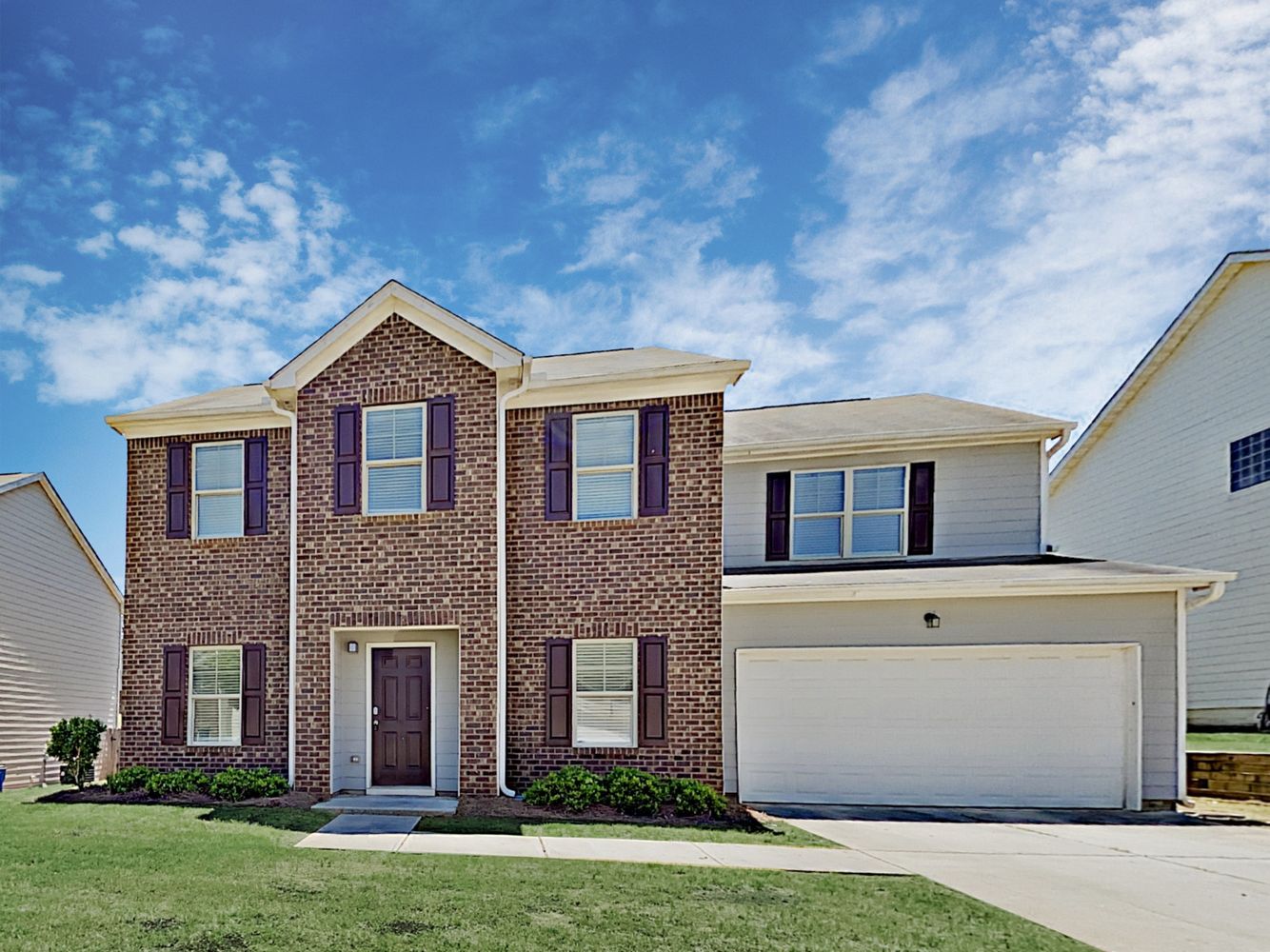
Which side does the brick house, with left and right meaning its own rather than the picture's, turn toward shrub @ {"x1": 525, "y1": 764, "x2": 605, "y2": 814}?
front

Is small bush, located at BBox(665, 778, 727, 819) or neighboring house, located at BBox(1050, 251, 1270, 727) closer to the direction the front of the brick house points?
the small bush

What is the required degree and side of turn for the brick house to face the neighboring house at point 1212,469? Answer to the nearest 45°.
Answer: approximately 135° to its left

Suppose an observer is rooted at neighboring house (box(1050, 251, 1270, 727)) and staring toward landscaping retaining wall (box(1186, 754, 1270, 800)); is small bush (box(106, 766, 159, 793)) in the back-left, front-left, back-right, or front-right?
front-right

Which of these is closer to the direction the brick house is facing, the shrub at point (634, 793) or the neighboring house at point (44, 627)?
the shrub

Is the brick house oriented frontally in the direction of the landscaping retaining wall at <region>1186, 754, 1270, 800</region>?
no

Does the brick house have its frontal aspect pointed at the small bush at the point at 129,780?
no

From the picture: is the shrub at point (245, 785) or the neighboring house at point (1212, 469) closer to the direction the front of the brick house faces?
the shrub

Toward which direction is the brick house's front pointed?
toward the camera
